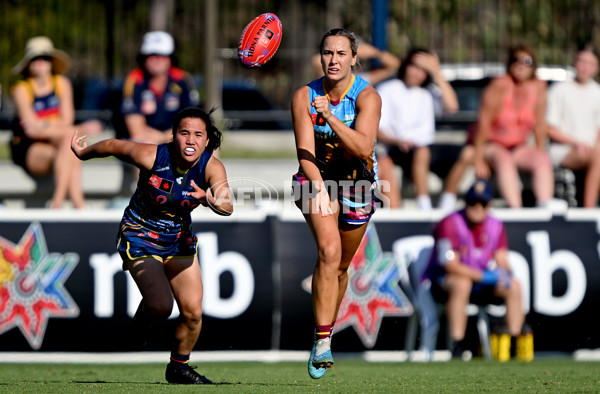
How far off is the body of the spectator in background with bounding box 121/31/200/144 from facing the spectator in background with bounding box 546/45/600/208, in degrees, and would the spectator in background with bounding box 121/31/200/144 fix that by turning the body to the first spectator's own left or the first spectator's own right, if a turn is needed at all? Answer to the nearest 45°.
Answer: approximately 90° to the first spectator's own left

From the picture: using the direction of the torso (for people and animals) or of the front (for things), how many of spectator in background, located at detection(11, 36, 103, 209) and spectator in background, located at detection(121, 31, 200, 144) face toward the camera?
2

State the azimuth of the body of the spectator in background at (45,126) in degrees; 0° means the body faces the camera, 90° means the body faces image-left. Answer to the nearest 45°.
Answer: approximately 0°

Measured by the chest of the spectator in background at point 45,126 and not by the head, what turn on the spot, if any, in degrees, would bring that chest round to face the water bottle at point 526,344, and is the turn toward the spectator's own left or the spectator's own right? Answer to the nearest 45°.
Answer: approximately 45° to the spectator's own left

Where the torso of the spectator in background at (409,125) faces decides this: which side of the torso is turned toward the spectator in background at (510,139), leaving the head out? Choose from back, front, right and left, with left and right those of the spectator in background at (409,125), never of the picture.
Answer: left

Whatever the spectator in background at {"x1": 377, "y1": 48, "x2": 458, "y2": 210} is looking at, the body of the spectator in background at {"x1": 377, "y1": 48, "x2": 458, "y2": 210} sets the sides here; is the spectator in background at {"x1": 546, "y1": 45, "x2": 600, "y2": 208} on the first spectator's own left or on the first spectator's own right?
on the first spectator's own left

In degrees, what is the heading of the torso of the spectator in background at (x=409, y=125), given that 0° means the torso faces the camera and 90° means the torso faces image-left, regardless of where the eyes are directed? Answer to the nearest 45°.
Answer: approximately 0°
